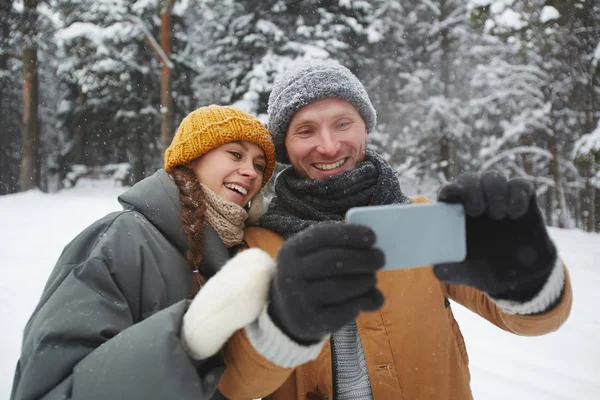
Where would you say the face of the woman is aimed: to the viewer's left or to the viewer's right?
to the viewer's right

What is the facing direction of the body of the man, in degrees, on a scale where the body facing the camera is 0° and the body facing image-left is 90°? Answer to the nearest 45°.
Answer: approximately 0°

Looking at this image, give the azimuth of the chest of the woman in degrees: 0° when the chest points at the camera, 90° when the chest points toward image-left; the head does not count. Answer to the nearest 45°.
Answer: approximately 315°

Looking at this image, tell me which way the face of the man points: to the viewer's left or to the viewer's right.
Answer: to the viewer's right

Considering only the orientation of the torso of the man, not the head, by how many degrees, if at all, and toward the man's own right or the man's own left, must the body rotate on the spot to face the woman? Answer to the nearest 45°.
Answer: approximately 45° to the man's own right
